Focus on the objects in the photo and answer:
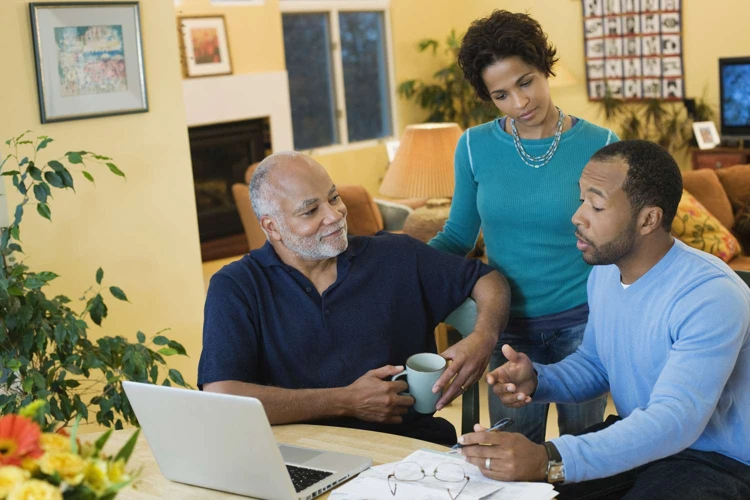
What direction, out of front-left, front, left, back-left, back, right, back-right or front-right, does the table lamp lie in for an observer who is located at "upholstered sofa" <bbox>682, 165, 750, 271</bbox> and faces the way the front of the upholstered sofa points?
front-right

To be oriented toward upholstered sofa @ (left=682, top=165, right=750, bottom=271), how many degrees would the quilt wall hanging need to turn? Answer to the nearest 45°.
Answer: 0° — it already faces it

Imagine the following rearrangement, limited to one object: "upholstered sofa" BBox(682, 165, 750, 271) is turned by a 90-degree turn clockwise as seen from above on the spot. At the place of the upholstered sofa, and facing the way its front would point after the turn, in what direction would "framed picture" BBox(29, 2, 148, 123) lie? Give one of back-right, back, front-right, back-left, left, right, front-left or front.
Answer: front-left

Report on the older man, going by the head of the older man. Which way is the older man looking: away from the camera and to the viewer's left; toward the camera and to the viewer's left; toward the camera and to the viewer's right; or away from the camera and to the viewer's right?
toward the camera and to the viewer's right

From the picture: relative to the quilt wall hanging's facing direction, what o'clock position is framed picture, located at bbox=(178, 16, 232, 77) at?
The framed picture is roughly at 2 o'clock from the quilt wall hanging.

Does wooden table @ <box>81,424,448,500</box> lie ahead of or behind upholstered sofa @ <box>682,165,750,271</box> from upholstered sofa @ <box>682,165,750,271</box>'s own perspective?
ahead

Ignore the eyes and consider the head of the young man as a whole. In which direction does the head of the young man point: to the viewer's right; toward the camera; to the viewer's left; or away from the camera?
to the viewer's left

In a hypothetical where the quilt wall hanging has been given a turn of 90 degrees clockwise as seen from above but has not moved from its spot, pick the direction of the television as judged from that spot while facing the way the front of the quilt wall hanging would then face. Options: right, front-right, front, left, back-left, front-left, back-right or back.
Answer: back-left

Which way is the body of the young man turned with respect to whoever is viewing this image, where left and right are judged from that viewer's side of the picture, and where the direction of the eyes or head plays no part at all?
facing the viewer and to the left of the viewer

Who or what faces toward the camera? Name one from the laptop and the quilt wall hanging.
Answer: the quilt wall hanging

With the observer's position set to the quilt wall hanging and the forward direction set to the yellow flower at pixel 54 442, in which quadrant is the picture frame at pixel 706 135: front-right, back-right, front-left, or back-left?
front-left

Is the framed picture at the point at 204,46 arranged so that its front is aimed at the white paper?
yes

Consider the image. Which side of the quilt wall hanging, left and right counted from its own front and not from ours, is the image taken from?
front
